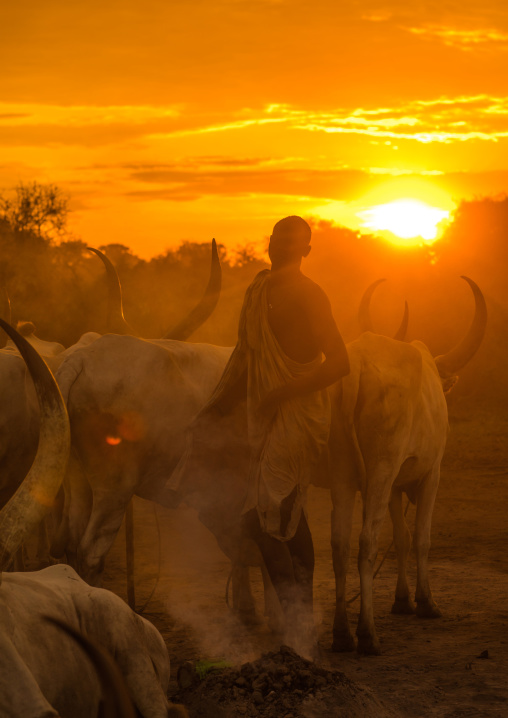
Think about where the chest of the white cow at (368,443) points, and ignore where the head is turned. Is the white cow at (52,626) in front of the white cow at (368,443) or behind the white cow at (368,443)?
behind

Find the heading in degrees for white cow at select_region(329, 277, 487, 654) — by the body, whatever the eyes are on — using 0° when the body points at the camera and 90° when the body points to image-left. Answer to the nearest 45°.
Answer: approximately 225°

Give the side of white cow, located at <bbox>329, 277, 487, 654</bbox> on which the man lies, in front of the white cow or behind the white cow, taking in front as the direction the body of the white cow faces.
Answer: behind

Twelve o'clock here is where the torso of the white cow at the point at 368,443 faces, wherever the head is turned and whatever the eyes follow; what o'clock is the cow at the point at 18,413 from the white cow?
The cow is roughly at 8 o'clock from the white cow.
